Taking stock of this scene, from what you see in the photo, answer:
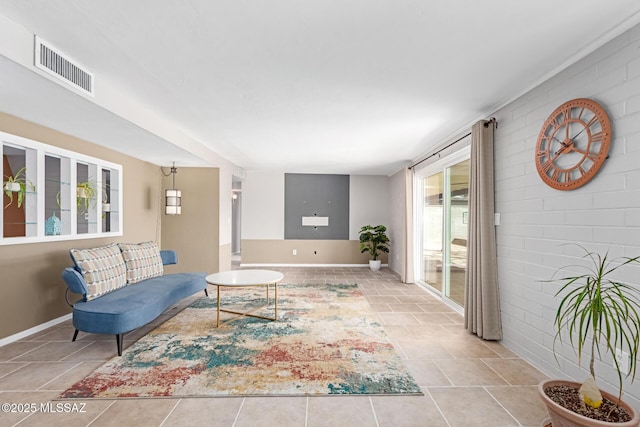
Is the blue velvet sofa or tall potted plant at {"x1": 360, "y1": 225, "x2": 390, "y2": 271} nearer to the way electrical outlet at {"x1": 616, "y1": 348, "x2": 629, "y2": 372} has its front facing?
the blue velvet sofa

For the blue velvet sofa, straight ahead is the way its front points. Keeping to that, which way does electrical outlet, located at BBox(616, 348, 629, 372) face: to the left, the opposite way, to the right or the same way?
the opposite way

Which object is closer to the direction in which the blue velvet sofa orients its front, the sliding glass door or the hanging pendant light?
the sliding glass door

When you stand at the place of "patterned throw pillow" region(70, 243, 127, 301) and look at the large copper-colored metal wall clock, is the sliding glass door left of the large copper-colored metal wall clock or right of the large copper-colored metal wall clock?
left

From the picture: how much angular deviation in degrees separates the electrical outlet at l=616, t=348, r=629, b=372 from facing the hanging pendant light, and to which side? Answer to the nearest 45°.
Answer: approximately 45° to its right

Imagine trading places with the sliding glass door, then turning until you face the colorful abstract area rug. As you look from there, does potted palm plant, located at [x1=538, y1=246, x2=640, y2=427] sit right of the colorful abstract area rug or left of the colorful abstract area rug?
left

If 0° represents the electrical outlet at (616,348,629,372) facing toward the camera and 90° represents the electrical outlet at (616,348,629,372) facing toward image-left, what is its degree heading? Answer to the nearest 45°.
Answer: approximately 45°

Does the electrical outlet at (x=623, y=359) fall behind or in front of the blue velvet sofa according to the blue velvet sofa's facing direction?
in front

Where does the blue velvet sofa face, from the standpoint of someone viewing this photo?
facing the viewer and to the right of the viewer

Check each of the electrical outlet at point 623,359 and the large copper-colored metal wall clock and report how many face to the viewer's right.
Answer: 0

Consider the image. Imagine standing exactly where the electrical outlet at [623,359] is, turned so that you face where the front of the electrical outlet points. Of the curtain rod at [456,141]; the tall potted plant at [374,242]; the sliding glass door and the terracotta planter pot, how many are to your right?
3

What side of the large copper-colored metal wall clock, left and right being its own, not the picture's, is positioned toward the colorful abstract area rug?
front

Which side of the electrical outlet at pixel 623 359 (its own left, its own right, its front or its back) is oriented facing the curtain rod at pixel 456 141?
right

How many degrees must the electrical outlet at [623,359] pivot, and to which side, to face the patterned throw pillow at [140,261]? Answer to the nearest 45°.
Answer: approximately 45° to its right

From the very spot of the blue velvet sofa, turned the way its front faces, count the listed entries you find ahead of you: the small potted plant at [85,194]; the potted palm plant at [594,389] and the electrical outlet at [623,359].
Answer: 2
